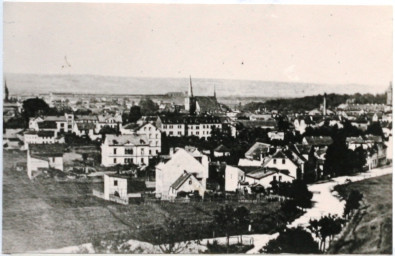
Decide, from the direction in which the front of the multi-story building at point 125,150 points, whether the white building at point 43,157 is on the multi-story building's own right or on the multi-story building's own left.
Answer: on the multi-story building's own right

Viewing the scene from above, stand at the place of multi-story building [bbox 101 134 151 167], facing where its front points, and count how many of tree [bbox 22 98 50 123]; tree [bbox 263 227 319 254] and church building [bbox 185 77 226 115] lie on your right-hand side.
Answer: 1

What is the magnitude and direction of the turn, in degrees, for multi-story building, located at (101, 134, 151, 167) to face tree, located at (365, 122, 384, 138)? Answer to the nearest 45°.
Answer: approximately 90° to its left

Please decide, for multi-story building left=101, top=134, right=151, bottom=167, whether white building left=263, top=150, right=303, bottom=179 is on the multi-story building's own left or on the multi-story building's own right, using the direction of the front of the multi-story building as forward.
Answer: on the multi-story building's own left

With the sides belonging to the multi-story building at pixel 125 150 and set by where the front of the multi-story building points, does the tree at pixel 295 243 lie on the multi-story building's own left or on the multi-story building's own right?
on the multi-story building's own left

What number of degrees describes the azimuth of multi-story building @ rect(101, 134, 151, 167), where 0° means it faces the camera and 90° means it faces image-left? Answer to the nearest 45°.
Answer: approximately 0°

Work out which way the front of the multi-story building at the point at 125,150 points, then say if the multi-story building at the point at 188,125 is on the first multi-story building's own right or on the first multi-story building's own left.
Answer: on the first multi-story building's own left

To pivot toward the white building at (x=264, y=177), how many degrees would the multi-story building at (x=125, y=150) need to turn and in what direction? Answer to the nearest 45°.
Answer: approximately 90° to its left

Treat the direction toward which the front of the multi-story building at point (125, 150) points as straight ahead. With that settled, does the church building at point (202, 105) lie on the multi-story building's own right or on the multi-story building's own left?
on the multi-story building's own left
